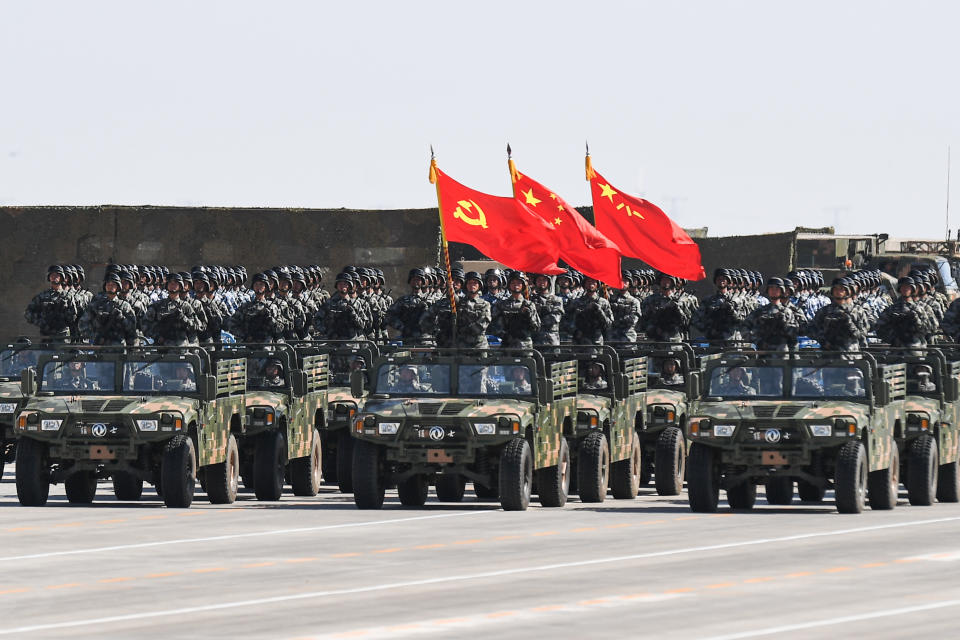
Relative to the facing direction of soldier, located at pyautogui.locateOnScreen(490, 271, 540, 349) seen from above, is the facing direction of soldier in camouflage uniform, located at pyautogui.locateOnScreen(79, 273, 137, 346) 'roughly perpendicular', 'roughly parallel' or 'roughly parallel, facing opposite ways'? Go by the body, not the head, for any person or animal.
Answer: roughly parallel

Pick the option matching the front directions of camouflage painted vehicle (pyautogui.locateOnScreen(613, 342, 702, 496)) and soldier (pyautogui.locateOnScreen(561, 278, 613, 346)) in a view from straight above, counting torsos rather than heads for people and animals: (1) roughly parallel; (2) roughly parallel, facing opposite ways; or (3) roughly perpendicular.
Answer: roughly parallel

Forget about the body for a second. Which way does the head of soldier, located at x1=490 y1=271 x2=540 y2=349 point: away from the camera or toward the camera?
toward the camera

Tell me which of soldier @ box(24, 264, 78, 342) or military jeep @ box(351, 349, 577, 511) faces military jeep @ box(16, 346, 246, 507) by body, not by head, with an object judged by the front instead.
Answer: the soldier

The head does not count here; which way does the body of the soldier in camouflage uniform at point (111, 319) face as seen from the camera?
toward the camera

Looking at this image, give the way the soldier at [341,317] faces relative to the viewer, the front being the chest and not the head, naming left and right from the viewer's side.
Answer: facing the viewer

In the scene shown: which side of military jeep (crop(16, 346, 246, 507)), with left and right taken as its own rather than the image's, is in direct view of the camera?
front

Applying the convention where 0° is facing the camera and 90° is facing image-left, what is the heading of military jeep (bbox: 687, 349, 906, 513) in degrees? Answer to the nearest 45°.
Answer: approximately 0°

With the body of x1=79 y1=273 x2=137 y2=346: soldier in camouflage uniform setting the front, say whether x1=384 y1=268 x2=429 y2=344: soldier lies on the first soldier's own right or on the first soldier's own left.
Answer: on the first soldier's own left

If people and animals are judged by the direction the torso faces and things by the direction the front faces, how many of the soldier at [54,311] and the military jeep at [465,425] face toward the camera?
2

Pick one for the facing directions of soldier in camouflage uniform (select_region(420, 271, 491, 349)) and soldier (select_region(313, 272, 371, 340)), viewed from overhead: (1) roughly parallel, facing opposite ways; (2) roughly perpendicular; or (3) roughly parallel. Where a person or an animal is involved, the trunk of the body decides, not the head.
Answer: roughly parallel

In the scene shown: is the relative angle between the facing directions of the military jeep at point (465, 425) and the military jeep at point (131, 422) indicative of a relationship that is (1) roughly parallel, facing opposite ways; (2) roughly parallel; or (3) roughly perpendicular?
roughly parallel

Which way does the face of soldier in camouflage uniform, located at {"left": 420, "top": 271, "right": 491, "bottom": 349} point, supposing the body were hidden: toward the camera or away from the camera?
toward the camera

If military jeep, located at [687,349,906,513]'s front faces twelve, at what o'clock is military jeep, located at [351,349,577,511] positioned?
military jeep, located at [351,349,577,511] is roughly at 3 o'clock from military jeep, located at [687,349,906,513].

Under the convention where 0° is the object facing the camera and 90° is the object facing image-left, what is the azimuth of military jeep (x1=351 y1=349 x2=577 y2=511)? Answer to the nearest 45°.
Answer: approximately 0°

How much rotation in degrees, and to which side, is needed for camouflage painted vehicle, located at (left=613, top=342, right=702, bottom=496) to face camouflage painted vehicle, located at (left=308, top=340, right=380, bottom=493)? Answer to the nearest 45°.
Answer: approximately 90° to its right
